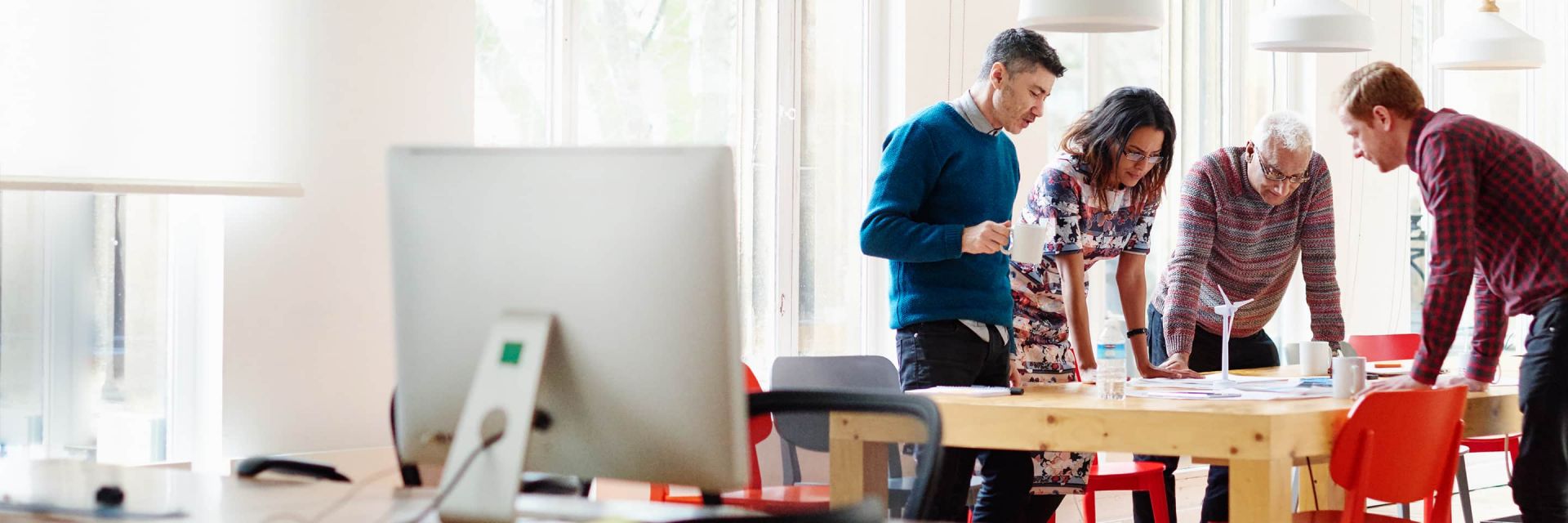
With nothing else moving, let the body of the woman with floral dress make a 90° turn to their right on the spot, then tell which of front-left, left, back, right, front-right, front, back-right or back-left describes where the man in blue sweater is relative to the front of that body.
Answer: front

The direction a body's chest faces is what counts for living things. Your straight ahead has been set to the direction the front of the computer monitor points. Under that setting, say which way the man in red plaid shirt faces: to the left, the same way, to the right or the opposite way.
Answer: to the left

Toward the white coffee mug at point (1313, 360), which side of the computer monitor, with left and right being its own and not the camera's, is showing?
front

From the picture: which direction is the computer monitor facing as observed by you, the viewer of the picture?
facing away from the viewer and to the right of the viewer

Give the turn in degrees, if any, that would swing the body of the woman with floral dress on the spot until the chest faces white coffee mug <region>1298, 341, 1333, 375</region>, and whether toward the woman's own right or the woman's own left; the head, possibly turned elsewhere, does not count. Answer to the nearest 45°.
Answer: approximately 90° to the woman's own left

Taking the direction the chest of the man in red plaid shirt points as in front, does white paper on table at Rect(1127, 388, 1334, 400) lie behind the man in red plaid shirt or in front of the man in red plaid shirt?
in front

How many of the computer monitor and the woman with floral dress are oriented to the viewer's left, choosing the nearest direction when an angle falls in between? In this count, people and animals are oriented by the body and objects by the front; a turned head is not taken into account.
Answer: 0

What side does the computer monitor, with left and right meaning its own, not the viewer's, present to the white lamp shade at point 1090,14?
front

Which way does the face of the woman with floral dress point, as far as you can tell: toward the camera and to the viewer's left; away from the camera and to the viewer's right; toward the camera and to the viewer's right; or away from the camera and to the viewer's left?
toward the camera and to the viewer's right

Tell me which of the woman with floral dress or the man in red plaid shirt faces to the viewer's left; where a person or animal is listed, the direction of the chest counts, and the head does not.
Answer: the man in red plaid shirt

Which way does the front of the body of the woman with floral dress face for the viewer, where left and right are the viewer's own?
facing the viewer and to the right of the viewer

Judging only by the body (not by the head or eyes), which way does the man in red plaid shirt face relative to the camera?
to the viewer's left

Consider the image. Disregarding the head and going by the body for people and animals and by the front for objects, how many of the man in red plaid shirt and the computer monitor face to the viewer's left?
1
